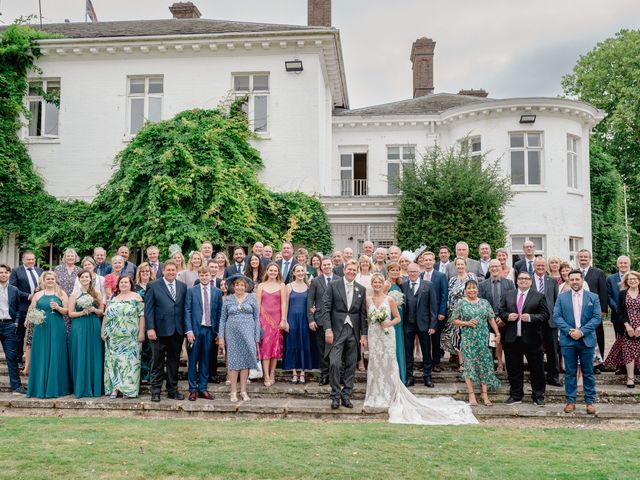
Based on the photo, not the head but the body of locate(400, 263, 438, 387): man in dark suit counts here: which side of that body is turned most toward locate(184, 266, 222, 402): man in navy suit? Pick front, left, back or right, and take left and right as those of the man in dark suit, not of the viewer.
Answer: right

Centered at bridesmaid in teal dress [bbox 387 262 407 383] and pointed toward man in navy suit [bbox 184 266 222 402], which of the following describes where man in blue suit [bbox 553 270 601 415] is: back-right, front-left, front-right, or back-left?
back-left

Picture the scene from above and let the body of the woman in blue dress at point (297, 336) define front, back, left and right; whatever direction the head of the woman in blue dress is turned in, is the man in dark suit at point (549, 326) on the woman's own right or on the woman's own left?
on the woman's own left

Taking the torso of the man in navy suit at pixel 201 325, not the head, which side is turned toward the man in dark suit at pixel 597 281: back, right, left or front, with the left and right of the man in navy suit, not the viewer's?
left

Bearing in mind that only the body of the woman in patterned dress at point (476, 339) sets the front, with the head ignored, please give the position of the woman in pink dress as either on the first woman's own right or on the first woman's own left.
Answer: on the first woman's own right

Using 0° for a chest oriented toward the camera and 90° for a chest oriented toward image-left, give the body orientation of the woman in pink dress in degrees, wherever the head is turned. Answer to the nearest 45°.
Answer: approximately 0°
